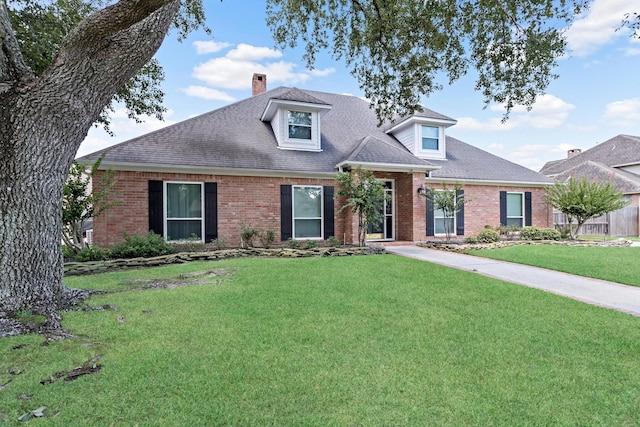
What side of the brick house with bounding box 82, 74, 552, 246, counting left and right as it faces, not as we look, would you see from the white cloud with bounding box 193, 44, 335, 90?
back

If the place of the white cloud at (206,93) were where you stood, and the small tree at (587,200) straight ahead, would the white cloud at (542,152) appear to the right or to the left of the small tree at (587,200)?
left

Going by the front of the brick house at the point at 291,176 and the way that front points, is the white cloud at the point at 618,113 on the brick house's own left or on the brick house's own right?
on the brick house's own left

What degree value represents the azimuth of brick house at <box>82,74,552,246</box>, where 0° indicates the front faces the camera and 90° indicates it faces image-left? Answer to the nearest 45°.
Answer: approximately 315°

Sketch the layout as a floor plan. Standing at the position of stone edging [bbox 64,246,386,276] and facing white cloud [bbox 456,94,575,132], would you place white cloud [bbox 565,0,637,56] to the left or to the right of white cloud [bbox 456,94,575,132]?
right

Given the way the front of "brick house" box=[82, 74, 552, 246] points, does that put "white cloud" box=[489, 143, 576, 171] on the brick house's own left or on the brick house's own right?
on the brick house's own left

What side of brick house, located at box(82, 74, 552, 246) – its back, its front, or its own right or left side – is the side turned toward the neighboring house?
left
